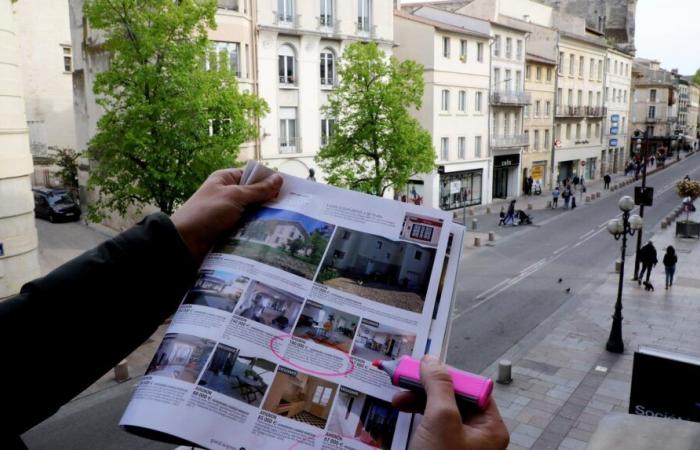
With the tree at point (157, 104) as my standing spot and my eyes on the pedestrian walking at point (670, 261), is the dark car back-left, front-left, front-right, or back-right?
back-left

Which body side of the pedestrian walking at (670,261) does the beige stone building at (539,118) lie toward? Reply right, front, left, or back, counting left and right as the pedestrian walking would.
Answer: front

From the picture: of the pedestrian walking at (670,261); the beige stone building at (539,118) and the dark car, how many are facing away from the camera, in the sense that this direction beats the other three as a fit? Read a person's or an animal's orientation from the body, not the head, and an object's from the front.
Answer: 1

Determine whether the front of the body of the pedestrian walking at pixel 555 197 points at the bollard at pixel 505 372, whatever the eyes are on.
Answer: no

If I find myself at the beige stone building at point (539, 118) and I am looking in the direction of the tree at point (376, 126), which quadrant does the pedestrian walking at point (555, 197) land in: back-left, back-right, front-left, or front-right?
front-left

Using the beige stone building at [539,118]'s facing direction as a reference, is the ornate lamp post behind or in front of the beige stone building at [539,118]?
in front

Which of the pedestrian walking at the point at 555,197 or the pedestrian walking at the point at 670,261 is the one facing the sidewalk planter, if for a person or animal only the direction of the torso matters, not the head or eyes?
the pedestrian walking at the point at 670,261

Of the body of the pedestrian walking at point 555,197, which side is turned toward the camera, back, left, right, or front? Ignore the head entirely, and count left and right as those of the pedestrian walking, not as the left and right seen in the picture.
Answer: back

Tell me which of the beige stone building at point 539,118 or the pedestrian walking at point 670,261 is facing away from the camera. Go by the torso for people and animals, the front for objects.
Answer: the pedestrian walking

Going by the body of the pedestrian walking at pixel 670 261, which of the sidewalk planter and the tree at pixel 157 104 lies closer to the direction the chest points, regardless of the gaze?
the sidewalk planter

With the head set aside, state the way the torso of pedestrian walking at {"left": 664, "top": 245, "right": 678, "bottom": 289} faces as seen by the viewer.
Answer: away from the camera

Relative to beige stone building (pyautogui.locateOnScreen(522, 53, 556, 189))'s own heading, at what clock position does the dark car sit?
The dark car is roughly at 3 o'clock from the beige stone building.

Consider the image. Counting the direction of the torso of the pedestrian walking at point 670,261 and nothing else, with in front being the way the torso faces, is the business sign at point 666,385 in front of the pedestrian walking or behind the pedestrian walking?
behind

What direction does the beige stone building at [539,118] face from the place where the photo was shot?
facing the viewer and to the right of the viewer
